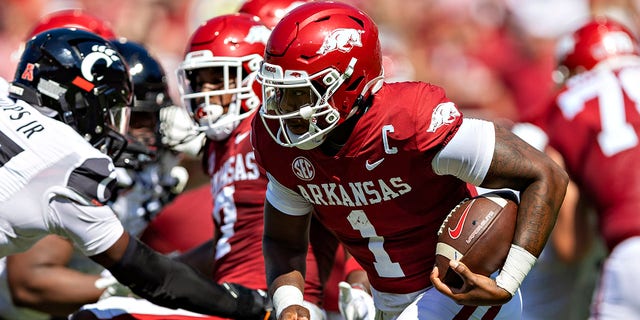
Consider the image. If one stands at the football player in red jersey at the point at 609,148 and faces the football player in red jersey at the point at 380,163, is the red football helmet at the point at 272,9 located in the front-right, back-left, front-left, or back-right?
front-right

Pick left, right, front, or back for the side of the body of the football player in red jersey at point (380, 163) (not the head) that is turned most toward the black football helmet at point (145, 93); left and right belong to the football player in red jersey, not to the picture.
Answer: right

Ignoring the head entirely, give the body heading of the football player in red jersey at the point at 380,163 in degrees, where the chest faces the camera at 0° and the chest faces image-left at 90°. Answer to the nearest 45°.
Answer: approximately 45°

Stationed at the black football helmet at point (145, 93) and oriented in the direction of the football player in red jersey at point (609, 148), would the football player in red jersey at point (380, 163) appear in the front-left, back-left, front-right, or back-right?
front-right

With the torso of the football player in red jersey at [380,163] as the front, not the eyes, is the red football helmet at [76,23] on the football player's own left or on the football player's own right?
on the football player's own right

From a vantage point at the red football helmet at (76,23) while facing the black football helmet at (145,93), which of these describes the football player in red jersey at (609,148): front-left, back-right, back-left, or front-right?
front-left

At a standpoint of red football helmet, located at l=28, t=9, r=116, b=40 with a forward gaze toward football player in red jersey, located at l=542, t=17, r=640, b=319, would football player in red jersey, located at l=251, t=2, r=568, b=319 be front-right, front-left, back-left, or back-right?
front-right

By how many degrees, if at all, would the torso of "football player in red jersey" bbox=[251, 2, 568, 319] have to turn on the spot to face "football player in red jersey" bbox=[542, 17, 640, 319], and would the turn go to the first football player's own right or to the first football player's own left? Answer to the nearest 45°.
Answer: approximately 180°

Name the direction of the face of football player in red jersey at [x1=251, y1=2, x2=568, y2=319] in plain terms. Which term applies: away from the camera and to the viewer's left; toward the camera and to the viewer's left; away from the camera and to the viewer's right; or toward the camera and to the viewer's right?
toward the camera and to the viewer's left
